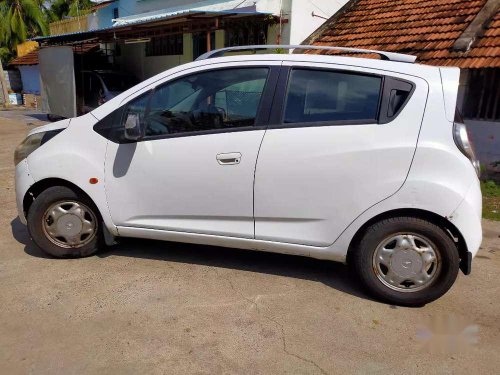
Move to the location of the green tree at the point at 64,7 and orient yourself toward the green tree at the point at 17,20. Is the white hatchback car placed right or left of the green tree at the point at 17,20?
left

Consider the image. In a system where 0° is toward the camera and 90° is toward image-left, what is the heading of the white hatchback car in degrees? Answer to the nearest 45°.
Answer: approximately 90°

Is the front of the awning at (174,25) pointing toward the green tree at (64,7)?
no

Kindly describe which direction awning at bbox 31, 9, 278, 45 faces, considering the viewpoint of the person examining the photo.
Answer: facing the viewer and to the left of the viewer

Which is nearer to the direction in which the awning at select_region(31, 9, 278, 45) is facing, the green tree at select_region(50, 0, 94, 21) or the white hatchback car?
the white hatchback car

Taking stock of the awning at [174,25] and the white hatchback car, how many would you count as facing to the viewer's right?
0

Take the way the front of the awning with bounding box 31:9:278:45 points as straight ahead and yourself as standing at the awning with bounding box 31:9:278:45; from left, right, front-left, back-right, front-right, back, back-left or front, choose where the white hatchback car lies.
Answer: front-left
